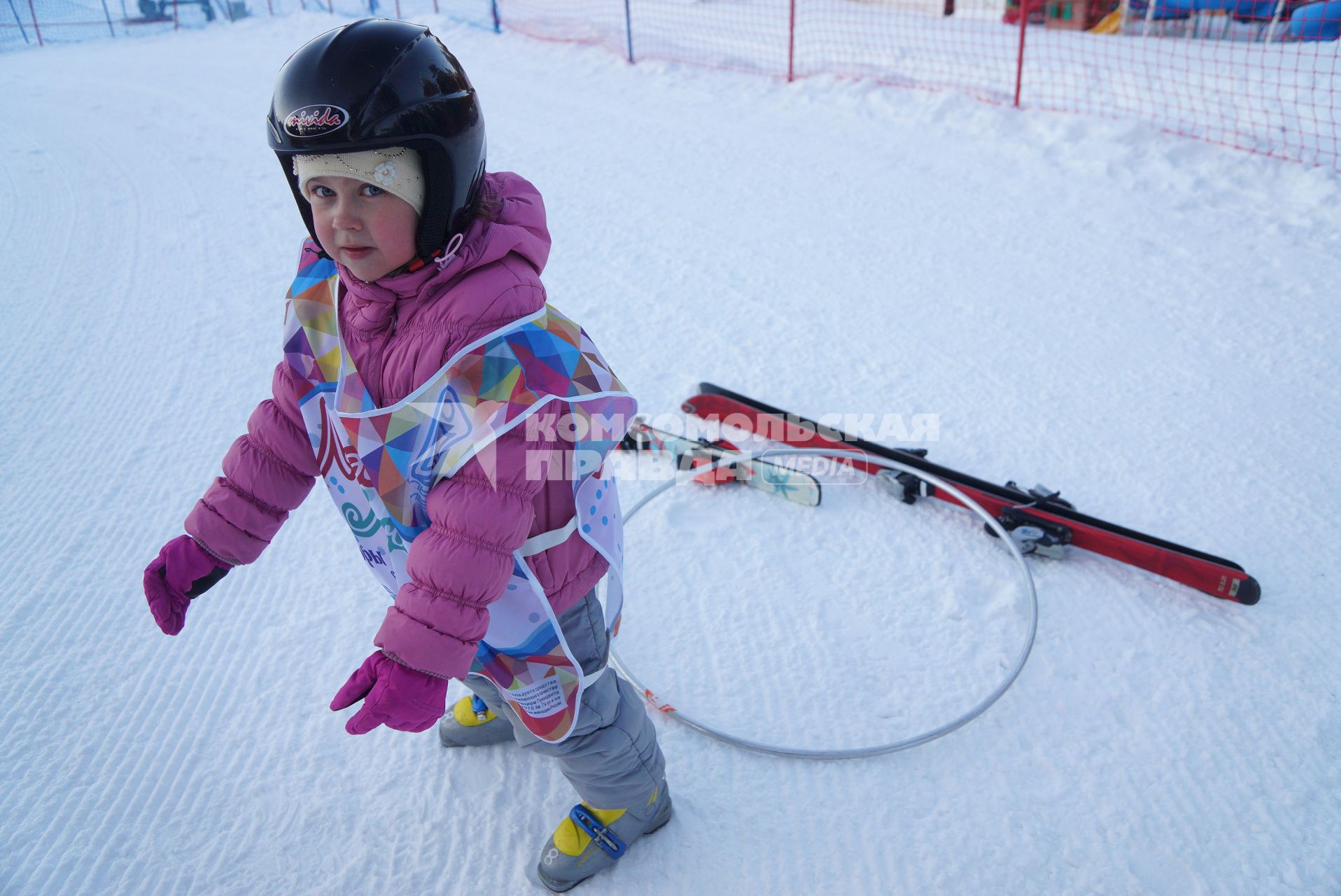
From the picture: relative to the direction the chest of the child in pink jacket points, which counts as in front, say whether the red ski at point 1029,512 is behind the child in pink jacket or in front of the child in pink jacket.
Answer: behind

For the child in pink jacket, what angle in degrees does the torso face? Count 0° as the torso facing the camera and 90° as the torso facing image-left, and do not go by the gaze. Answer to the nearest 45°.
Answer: approximately 45°
